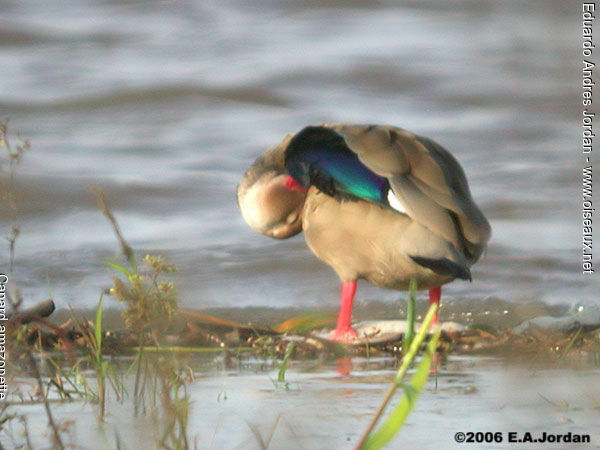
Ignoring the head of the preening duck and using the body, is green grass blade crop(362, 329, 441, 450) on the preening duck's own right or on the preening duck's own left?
on the preening duck's own left

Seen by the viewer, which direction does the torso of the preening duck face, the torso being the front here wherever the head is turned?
to the viewer's left
